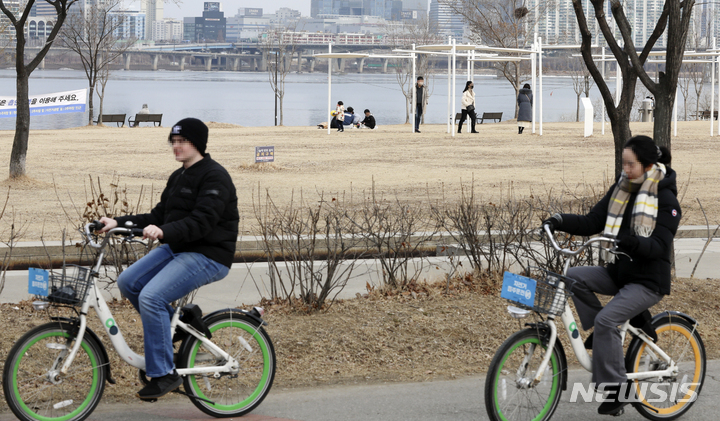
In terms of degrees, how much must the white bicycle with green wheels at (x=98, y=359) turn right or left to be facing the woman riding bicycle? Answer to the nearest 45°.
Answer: approximately 180°

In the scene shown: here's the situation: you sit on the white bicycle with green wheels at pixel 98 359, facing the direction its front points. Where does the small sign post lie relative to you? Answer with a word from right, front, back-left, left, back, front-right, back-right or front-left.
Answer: right

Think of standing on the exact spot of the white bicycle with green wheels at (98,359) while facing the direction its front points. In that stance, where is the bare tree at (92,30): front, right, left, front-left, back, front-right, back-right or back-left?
right

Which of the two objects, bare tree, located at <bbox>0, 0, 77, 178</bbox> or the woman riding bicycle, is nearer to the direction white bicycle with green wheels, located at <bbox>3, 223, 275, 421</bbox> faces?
the bare tree

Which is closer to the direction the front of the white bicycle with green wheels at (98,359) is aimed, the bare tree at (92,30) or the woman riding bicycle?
the bare tree

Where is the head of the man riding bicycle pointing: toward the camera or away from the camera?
toward the camera

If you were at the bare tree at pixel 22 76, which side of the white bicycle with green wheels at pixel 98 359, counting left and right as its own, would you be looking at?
right

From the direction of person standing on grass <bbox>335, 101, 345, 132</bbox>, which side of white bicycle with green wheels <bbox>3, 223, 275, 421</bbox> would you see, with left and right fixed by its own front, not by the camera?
right

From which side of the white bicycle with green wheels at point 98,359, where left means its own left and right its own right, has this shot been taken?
left
